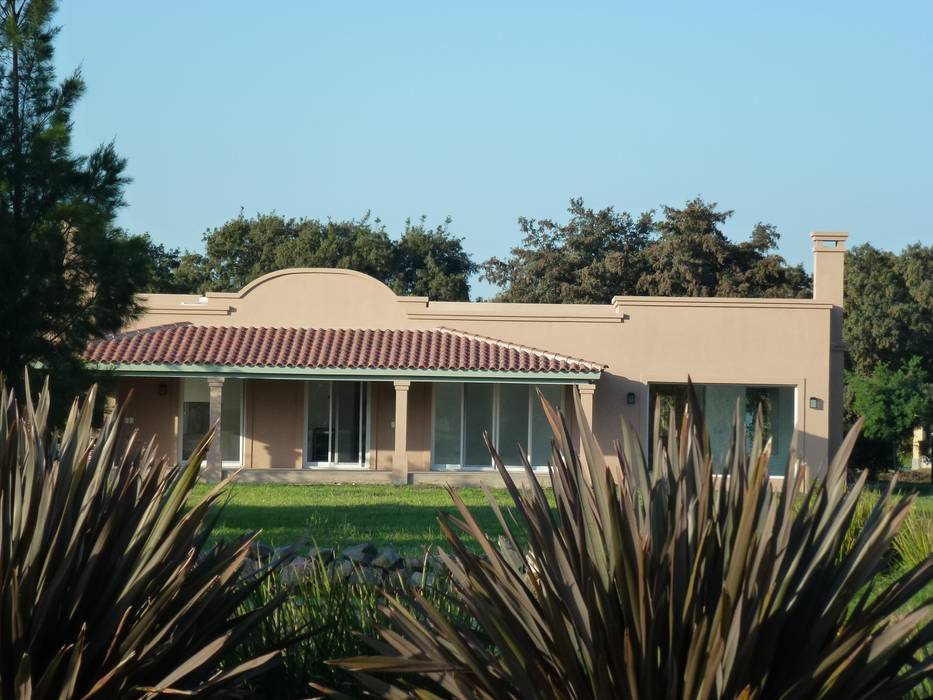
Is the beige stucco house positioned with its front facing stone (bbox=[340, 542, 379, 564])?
yes

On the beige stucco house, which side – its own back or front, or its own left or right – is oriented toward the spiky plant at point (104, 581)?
front

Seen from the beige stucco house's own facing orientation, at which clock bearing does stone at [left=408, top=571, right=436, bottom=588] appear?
The stone is roughly at 12 o'clock from the beige stucco house.

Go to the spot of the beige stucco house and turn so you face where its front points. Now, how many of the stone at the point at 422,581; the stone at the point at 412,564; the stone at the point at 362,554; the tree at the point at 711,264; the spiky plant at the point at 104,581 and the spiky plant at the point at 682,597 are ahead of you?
5

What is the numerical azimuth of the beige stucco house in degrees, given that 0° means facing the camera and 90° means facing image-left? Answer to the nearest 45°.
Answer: approximately 0°

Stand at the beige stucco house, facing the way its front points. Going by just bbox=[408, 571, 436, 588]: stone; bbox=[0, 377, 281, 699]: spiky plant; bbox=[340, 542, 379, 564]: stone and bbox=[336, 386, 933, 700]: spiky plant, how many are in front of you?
4

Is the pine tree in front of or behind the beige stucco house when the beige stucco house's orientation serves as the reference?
in front

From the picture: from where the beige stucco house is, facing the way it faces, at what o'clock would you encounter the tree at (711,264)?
The tree is roughly at 7 o'clock from the beige stucco house.

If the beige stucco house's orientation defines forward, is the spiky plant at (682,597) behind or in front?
in front

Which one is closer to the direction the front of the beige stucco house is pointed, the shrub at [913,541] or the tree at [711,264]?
the shrub
